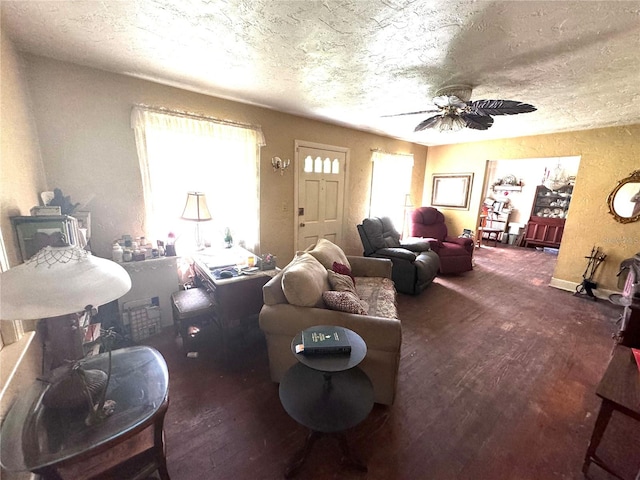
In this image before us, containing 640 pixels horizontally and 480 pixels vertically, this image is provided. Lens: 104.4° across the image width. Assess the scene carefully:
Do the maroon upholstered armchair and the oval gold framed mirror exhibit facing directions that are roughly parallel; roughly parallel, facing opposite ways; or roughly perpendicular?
roughly perpendicular

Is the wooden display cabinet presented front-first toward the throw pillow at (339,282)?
yes

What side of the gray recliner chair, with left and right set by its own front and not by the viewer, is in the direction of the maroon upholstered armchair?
left

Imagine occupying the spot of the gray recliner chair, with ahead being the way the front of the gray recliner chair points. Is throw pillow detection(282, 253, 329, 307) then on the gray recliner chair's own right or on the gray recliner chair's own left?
on the gray recliner chair's own right

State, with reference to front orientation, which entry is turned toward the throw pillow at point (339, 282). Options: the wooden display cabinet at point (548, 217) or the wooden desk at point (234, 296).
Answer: the wooden display cabinet

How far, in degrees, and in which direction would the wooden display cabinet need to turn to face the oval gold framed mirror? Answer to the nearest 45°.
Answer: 0° — it already faces it

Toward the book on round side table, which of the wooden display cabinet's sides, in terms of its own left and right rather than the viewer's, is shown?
front

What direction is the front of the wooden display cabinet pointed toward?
toward the camera

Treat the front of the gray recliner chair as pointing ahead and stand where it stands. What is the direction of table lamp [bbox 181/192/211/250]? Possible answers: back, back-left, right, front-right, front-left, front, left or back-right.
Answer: right

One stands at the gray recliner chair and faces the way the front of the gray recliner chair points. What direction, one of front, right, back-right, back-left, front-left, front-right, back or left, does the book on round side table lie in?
front-right

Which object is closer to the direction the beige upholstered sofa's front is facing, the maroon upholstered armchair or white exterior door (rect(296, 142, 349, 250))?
the maroon upholstered armchair

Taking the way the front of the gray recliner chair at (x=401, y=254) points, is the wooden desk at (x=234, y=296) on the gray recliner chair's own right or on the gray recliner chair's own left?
on the gray recliner chair's own right

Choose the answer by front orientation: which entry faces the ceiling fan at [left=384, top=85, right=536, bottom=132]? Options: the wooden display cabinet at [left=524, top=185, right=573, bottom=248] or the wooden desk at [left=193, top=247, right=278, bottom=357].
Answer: the wooden display cabinet

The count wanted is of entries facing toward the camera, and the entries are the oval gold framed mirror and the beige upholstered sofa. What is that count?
1
